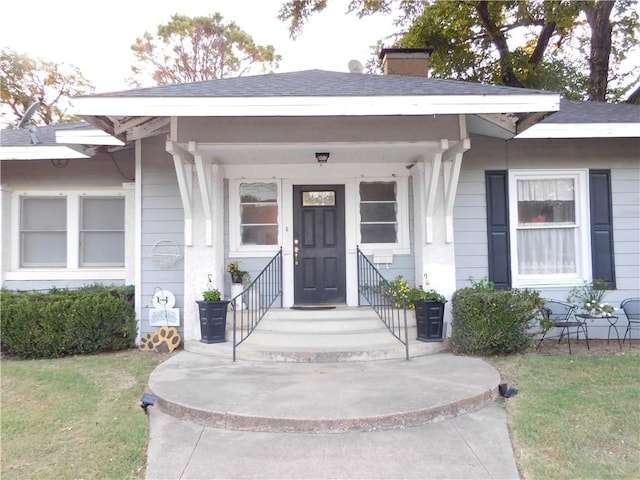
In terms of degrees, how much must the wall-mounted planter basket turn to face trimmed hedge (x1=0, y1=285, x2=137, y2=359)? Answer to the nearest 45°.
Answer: approximately 90° to its right

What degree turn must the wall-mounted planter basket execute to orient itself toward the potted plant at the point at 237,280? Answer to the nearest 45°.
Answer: approximately 90° to its left

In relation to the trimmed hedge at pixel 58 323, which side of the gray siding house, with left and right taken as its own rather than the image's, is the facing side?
right

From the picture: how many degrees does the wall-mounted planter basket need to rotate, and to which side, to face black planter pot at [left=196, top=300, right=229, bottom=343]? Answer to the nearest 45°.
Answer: approximately 45° to its left

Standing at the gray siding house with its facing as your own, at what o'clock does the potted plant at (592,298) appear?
The potted plant is roughly at 9 o'clock from the gray siding house.

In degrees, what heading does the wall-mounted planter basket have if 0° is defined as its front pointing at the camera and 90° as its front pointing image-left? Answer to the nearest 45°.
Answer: approximately 0°

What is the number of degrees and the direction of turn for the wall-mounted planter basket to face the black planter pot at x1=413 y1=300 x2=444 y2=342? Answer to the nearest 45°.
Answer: approximately 45° to its left

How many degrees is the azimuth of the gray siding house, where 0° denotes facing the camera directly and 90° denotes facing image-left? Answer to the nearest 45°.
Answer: approximately 0°

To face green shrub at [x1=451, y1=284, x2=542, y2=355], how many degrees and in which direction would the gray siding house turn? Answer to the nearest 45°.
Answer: approximately 45° to its left
